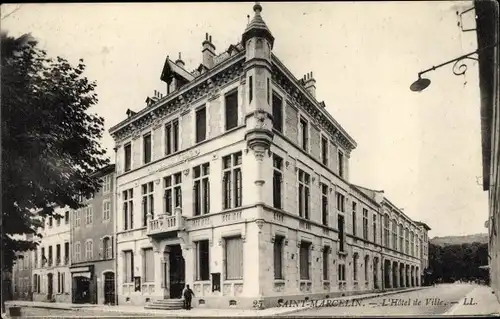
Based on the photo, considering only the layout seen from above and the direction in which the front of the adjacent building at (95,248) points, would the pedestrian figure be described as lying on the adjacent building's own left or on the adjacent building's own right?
on the adjacent building's own left

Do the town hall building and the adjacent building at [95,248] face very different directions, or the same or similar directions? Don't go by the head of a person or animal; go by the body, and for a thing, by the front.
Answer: same or similar directions

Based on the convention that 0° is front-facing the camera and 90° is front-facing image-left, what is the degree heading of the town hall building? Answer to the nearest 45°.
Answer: approximately 45°

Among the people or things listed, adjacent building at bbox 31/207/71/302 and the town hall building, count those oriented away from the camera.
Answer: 0

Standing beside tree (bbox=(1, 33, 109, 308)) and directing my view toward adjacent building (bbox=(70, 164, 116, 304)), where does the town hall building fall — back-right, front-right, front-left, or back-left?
front-right

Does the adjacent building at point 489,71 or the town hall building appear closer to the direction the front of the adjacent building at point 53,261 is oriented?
the adjacent building

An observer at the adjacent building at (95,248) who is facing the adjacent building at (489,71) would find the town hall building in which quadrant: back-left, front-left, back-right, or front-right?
front-left

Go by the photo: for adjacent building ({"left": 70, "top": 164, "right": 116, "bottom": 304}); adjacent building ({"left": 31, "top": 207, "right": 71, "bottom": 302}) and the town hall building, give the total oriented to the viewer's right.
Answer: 0

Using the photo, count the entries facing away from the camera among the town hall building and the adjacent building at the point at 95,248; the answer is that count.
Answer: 0

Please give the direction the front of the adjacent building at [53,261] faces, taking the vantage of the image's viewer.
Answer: facing the viewer and to the left of the viewer
